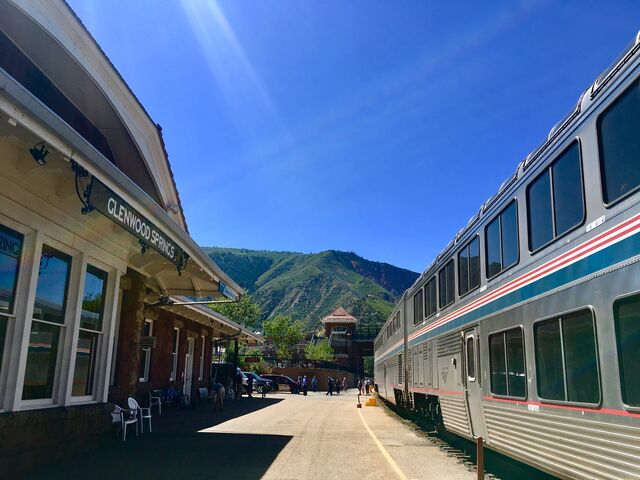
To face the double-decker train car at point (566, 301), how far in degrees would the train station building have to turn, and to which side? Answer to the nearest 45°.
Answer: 0° — it already faces it

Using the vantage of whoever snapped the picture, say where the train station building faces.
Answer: facing the viewer and to the right of the viewer

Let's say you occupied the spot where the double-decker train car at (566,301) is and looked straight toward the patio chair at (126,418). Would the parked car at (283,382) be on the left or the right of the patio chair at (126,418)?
right

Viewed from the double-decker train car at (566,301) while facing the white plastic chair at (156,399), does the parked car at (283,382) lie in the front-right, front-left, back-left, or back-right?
front-right
